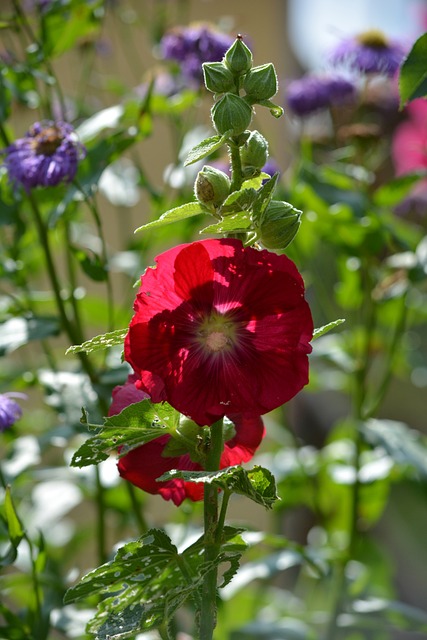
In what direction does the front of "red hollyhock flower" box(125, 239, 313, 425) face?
toward the camera

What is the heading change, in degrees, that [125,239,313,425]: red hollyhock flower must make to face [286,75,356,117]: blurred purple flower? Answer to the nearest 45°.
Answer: approximately 180°
